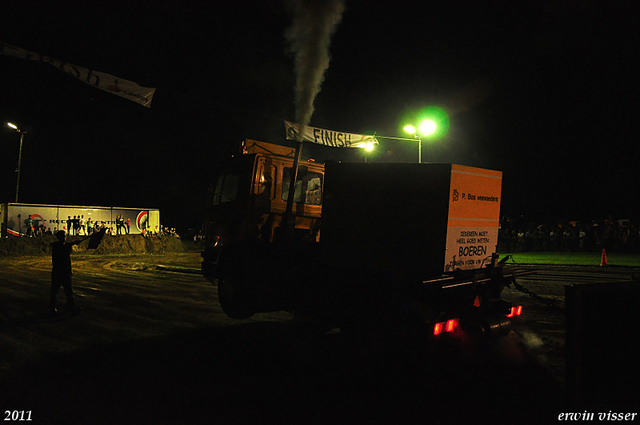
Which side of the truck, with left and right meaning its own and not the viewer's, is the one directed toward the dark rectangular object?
back

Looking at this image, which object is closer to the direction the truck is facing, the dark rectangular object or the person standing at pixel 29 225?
the person standing

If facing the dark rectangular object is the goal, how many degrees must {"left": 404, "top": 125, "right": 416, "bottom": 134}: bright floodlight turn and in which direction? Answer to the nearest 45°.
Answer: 0° — it already faces it

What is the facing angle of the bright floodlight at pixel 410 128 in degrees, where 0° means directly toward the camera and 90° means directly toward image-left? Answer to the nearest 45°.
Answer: approximately 0°

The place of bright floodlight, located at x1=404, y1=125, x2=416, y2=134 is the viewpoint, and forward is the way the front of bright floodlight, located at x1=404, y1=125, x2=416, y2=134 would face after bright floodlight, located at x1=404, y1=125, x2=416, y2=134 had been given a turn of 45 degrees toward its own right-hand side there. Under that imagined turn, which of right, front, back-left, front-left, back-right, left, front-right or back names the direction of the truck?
front-left

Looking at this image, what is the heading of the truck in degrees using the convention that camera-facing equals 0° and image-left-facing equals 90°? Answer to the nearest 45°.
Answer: approximately 135°

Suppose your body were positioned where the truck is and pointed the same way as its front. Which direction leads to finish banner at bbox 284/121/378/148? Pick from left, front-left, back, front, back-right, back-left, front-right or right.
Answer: front-right

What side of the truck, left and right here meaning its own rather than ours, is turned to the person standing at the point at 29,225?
front
